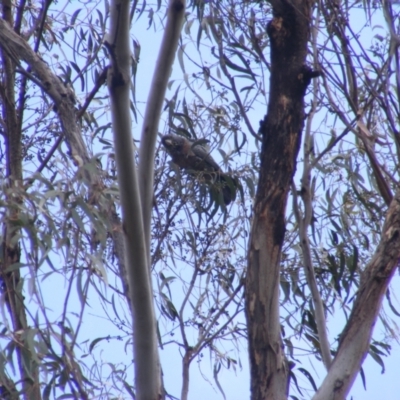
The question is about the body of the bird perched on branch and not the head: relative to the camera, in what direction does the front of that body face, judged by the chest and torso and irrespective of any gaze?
to the viewer's left
